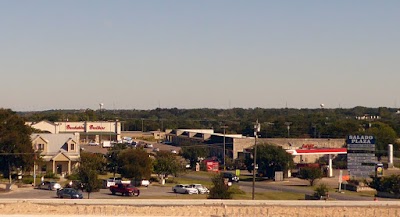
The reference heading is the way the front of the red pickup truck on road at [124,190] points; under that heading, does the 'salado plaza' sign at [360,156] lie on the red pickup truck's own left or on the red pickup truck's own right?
on the red pickup truck's own left

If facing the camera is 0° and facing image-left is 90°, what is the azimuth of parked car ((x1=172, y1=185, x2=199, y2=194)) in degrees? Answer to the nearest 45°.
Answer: approximately 270°

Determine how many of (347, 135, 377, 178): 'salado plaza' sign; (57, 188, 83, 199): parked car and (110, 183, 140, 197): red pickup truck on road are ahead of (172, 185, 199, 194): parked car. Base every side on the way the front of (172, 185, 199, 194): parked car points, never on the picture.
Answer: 1

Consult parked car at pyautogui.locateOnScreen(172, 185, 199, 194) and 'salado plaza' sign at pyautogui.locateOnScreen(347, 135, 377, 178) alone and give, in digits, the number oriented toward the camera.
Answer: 1

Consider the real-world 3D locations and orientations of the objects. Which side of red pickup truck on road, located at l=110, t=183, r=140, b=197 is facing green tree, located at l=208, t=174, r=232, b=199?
front

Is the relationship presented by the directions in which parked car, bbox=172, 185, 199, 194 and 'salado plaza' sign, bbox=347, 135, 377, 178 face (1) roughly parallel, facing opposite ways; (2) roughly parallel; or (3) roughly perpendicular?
roughly perpendicular

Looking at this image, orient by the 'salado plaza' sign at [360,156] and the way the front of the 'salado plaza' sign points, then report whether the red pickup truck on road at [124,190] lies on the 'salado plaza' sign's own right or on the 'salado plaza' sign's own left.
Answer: on the 'salado plaza' sign's own right
